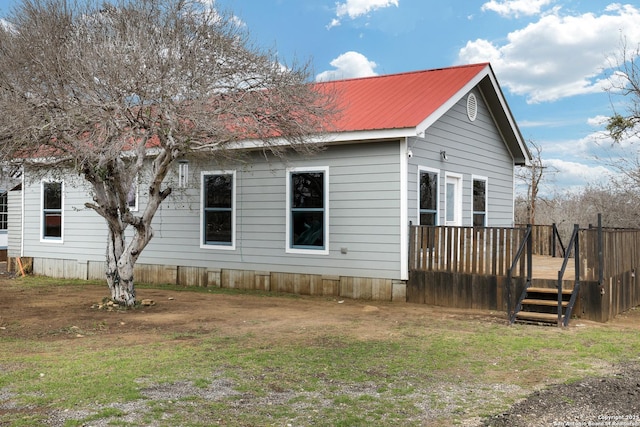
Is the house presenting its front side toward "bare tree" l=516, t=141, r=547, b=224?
no

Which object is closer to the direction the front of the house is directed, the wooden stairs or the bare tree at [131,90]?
the wooden stairs

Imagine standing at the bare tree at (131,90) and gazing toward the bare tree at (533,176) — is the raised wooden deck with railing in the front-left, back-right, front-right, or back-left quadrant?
front-right
